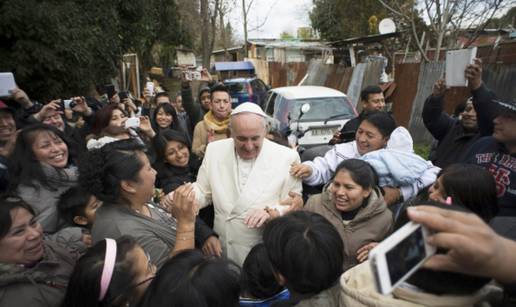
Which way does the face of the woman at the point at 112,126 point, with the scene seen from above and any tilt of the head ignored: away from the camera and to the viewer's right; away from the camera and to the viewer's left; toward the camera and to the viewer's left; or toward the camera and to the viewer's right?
toward the camera and to the viewer's right

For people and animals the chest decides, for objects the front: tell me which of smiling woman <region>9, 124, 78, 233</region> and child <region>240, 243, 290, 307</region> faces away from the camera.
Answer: the child

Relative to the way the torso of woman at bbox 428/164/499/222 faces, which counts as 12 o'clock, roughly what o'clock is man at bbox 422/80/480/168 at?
The man is roughly at 3 o'clock from the woman.

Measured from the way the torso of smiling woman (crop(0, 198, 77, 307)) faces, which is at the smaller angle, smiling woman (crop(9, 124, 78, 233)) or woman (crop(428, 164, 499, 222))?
the woman

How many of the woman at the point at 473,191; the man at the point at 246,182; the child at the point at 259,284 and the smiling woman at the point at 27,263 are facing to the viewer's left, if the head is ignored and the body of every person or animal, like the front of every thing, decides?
1

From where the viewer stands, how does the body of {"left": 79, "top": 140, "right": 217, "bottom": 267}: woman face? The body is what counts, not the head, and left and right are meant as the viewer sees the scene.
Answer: facing to the right of the viewer

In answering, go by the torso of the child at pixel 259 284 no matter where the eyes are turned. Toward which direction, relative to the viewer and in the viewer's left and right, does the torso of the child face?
facing away from the viewer

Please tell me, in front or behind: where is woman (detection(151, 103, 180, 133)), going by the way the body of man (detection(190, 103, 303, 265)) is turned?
behind

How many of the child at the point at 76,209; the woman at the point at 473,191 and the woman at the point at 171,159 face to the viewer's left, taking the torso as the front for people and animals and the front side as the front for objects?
1

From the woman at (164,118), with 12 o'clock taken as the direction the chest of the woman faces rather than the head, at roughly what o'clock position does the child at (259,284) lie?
The child is roughly at 12 o'clock from the woman.

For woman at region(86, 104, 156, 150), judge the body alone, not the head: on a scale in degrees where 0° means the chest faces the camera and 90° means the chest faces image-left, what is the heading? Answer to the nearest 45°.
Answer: approximately 315°

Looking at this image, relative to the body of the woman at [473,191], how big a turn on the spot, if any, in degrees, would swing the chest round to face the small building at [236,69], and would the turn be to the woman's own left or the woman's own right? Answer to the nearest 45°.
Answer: approximately 45° to the woman's own right

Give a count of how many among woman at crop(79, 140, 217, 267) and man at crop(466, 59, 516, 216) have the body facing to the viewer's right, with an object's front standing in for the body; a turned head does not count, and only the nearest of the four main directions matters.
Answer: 1

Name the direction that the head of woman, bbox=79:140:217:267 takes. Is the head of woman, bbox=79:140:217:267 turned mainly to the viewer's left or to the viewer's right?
to the viewer's right

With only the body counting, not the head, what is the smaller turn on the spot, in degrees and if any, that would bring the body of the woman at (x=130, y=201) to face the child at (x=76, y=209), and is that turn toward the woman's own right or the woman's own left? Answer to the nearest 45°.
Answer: approximately 135° to the woman's own left
